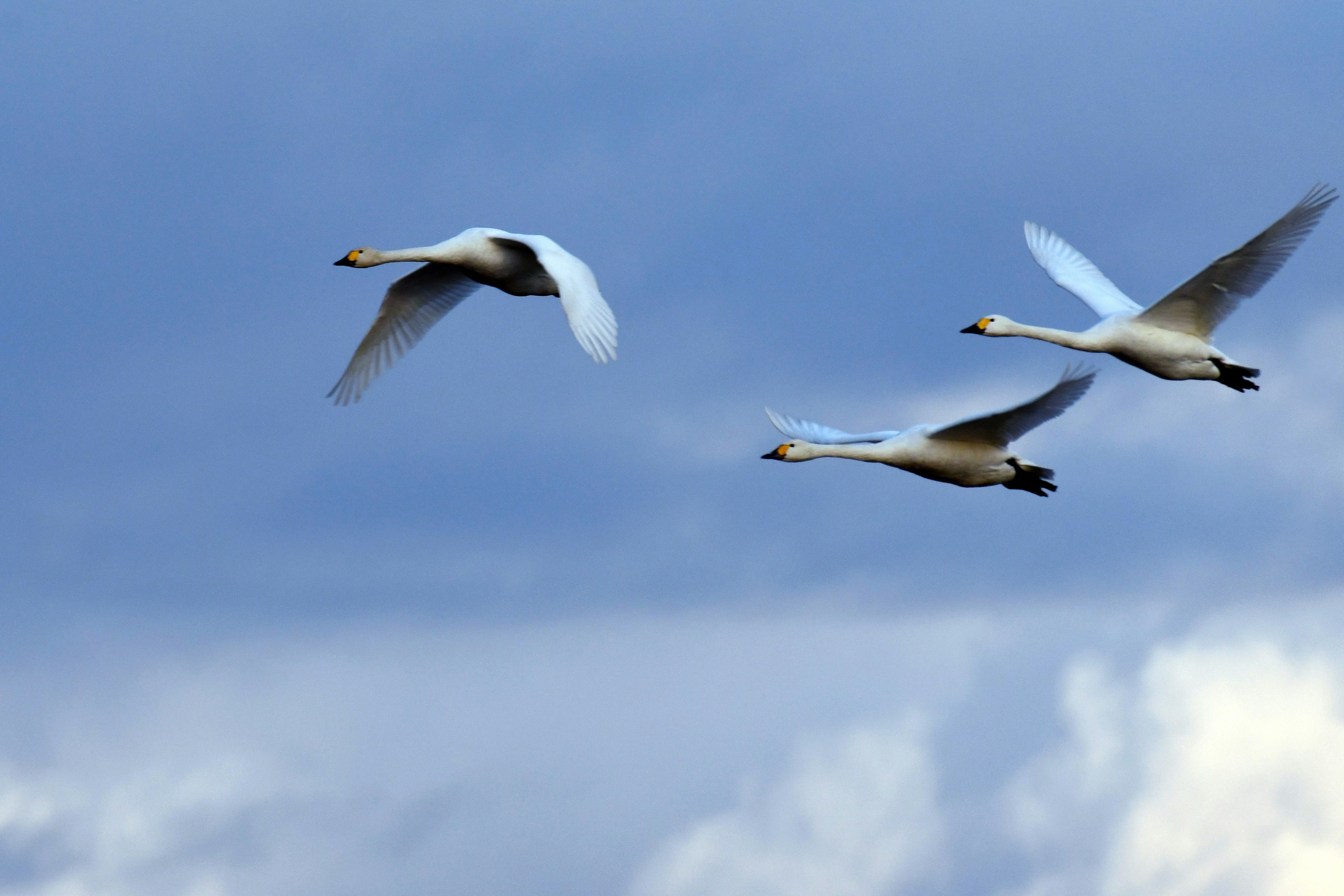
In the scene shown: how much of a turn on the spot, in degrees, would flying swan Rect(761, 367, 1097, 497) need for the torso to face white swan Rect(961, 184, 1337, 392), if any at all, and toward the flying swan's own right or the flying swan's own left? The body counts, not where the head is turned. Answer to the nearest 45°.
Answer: approximately 180°

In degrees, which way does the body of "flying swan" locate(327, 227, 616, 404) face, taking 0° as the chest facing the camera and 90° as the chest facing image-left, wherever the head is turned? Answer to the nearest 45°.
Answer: approximately 45°

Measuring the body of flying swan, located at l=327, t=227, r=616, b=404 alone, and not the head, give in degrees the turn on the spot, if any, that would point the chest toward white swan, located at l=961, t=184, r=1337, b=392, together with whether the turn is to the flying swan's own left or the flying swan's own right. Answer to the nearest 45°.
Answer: approximately 135° to the flying swan's own left

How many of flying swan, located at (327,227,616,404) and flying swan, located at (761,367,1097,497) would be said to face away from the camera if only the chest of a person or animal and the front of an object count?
0

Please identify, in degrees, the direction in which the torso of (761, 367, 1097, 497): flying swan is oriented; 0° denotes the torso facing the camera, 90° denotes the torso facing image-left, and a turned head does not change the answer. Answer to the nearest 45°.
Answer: approximately 45°
